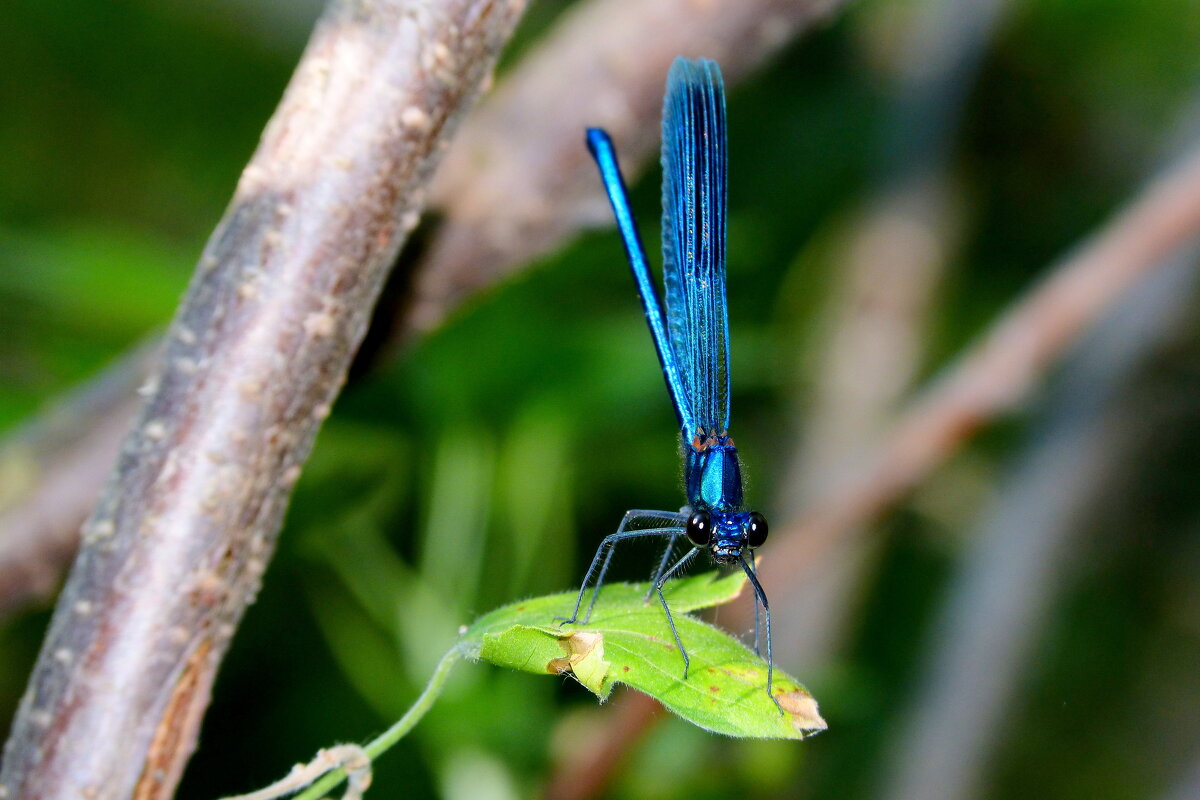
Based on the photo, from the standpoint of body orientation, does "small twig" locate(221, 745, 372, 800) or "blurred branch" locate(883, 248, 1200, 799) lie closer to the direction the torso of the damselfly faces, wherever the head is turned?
the small twig

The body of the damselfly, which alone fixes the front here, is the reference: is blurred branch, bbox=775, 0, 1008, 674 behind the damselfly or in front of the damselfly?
behind

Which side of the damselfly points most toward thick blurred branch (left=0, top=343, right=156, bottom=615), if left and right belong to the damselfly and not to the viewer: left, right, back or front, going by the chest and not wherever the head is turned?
right

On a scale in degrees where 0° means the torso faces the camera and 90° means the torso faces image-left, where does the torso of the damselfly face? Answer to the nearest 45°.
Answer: approximately 0°

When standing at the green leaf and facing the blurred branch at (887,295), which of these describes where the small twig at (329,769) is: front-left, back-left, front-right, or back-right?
back-left

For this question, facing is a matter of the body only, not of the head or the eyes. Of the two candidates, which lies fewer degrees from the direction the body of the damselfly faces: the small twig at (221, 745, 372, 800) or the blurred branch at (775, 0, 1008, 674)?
the small twig

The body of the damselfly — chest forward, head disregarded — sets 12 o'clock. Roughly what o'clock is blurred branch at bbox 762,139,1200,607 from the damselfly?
The blurred branch is roughly at 8 o'clock from the damselfly.

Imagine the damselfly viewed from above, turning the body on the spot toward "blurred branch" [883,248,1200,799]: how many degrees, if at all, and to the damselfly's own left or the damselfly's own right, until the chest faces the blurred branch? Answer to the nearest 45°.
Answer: approximately 135° to the damselfly's own left

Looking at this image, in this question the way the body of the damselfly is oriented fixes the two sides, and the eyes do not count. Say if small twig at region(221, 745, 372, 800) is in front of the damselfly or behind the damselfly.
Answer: in front

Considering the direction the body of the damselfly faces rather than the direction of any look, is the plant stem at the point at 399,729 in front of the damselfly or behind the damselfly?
in front
